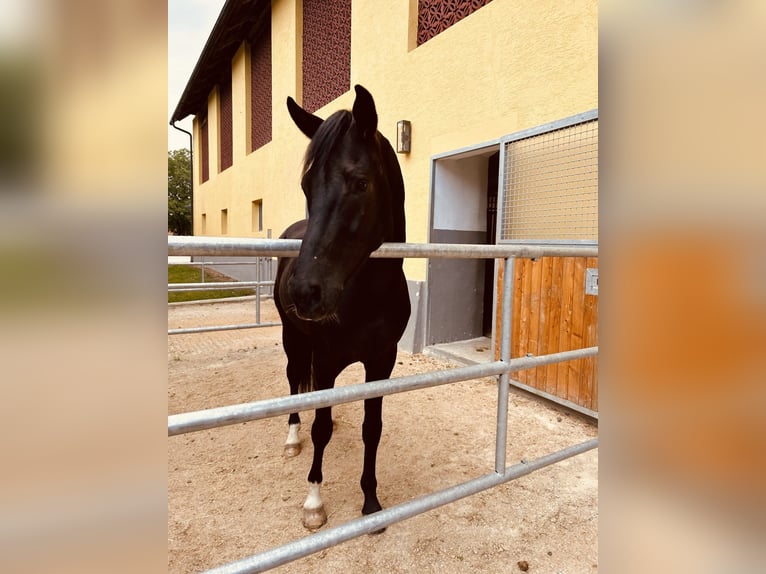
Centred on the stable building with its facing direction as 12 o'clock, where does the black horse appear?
The black horse is roughly at 11 o'clock from the stable building.

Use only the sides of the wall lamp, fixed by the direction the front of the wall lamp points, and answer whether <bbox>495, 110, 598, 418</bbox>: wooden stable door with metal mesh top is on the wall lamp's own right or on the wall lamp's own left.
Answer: on the wall lamp's own left

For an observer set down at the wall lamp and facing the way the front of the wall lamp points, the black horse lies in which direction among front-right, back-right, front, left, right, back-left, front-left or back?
front-left

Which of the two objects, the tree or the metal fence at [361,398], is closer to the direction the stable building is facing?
the metal fence

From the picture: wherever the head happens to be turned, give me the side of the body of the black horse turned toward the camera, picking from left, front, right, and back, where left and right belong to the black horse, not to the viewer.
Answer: front

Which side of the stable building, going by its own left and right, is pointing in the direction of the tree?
right

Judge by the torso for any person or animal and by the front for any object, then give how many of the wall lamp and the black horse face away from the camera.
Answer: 0

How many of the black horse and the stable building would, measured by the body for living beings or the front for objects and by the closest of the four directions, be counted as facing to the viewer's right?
0

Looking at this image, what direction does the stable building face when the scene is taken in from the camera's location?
facing the viewer and to the left of the viewer

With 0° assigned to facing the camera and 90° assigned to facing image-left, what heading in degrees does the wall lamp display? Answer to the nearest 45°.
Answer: approximately 45°

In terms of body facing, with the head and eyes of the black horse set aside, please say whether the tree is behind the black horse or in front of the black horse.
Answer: behind
